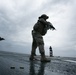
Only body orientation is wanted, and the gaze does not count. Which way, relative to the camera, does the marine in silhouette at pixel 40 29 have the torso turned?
to the viewer's right
